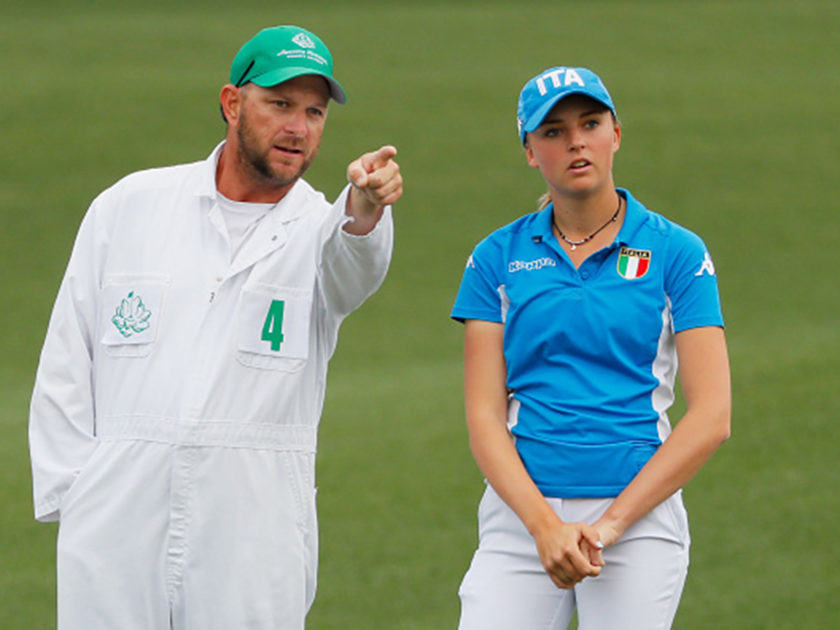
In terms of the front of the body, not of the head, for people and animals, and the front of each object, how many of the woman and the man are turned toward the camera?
2

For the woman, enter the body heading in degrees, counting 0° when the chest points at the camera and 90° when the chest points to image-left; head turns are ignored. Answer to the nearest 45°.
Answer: approximately 0°

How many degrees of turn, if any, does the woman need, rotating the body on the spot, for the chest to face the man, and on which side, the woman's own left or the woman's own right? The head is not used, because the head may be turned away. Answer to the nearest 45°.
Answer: approximately 90° to the woman's own right

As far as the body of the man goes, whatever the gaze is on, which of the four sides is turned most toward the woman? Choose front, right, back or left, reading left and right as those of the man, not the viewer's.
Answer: left

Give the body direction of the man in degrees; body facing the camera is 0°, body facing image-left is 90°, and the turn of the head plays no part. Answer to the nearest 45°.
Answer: approximately 0°
